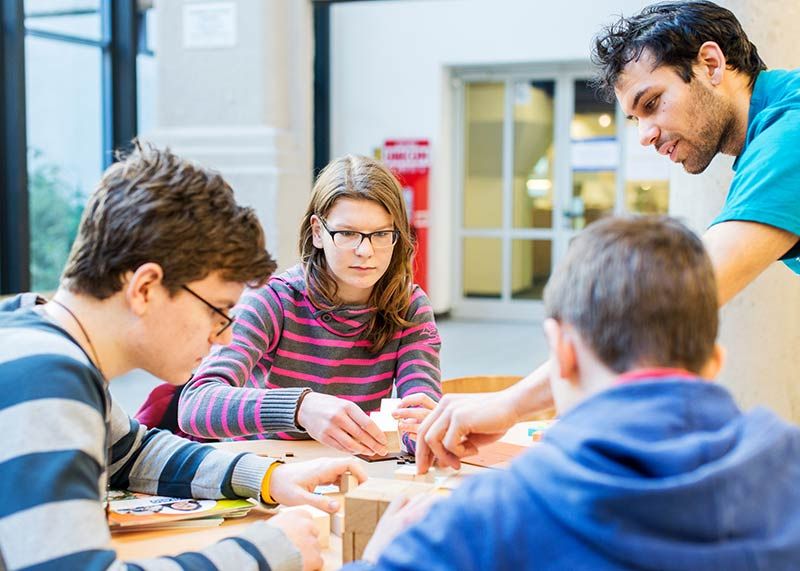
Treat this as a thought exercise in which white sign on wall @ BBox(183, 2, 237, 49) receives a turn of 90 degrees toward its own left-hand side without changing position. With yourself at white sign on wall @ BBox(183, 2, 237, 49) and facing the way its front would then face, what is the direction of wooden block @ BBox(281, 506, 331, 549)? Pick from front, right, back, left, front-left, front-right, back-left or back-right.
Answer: right

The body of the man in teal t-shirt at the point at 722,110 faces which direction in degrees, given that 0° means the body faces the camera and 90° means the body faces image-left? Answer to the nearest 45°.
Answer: approximately 90°

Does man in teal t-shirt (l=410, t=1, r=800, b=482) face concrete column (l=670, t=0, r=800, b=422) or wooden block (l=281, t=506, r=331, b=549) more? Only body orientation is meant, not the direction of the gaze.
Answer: the wooden block

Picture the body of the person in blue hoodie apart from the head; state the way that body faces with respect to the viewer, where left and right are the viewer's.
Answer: facing away from the viewer and to the left of the viewer

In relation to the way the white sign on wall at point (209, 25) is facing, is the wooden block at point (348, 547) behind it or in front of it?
in front

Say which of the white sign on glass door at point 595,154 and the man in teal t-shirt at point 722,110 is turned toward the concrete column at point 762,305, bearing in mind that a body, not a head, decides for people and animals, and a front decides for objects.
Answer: the white sign on glass door

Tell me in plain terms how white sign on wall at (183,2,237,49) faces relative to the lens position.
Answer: facing the viewer

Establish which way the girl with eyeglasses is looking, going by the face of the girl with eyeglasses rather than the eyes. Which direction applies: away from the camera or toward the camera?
toward the camera

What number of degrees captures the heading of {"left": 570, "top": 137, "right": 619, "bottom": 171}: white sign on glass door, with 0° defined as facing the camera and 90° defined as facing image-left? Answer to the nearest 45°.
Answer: approximately 0°

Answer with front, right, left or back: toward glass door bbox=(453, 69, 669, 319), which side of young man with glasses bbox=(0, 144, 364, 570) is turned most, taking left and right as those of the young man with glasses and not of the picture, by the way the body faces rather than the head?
left

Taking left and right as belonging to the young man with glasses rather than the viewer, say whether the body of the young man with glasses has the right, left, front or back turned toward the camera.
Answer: right

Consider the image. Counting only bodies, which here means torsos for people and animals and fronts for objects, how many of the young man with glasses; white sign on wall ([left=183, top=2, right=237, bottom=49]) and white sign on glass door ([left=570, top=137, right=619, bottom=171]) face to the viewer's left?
0

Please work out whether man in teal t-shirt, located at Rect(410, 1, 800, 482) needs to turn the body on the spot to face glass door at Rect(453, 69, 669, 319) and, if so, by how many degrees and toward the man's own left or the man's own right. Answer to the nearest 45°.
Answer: approximately 90° to the man's own right

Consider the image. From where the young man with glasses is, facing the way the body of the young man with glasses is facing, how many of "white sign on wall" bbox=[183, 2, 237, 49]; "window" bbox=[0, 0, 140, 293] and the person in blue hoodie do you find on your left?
2

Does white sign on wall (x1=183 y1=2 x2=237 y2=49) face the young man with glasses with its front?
yes
